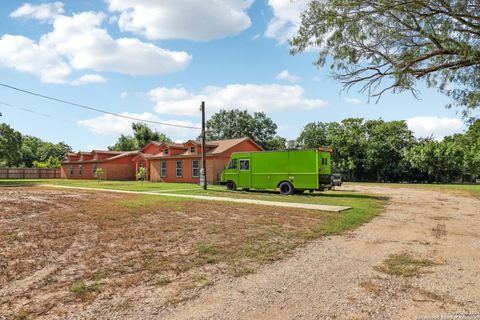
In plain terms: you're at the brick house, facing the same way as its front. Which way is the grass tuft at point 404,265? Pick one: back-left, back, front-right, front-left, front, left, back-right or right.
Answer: front-left

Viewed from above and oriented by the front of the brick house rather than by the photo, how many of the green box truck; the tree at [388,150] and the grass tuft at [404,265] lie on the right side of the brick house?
0

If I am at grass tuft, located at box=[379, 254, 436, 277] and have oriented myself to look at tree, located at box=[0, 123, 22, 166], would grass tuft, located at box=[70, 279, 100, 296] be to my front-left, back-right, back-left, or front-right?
front-left

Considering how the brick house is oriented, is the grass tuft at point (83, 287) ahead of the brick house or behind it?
ahead

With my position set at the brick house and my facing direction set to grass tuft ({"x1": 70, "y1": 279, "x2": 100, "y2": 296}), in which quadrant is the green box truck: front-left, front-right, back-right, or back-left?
front-left

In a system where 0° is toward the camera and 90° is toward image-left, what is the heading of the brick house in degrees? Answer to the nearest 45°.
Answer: approximately 45°

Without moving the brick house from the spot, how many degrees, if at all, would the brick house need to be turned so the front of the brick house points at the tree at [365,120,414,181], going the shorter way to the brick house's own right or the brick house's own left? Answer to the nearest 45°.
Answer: approximately 135° to the brick house's own left

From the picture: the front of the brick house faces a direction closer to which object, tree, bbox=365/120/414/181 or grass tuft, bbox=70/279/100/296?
the grass tuft

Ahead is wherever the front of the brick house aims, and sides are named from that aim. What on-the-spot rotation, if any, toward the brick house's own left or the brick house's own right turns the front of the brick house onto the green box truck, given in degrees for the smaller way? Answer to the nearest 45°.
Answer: approximately 45° to the brick house's own left
